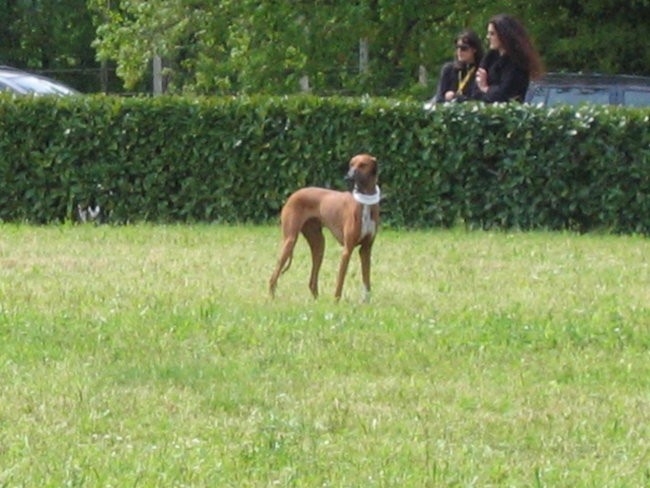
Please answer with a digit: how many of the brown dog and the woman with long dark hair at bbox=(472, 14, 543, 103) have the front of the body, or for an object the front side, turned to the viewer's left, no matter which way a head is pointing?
1

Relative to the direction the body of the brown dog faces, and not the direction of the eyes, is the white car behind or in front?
behind

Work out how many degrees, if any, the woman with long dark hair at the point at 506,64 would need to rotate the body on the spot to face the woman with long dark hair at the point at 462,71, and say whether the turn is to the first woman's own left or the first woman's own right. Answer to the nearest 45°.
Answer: approximately 45° to the first woman's own right

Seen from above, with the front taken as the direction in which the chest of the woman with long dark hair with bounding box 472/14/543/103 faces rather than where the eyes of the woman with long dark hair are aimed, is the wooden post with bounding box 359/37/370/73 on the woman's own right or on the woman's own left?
on the woman's own right

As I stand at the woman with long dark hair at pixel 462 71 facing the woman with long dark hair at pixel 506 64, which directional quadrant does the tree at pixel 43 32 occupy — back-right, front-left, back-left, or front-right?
back-left

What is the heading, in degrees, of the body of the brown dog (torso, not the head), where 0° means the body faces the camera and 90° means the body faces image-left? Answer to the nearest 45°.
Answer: approximately 315°

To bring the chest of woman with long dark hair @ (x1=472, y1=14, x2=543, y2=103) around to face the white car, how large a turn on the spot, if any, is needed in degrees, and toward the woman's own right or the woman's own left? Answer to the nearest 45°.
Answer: approximately 45° to the woman's own right

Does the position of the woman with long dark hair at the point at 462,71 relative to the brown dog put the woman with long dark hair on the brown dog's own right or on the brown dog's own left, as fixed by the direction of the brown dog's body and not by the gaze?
on the brown dog's own left

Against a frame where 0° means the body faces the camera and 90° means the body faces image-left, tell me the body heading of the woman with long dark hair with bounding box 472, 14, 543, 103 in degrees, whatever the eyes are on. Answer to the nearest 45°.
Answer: approximately 90°
